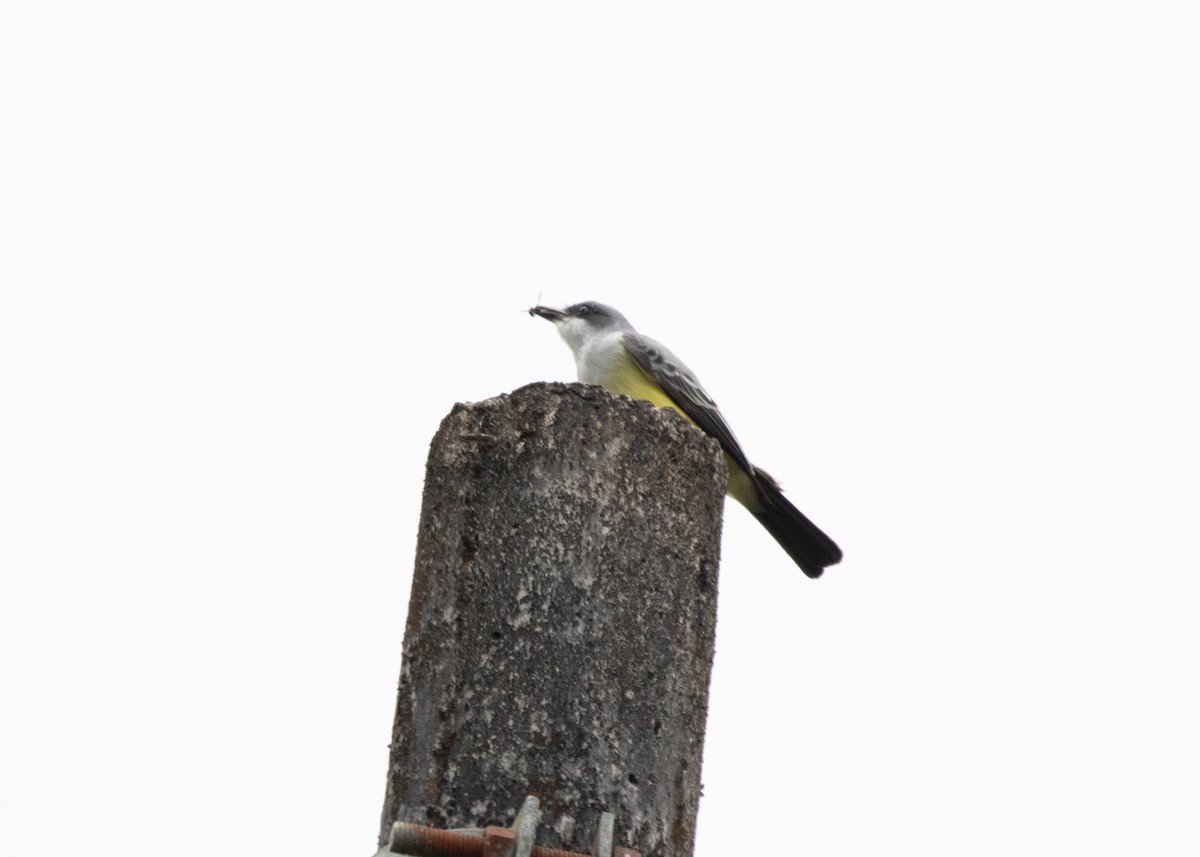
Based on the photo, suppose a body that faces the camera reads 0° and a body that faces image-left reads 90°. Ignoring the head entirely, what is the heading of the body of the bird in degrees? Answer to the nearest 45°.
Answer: approximately 90°
